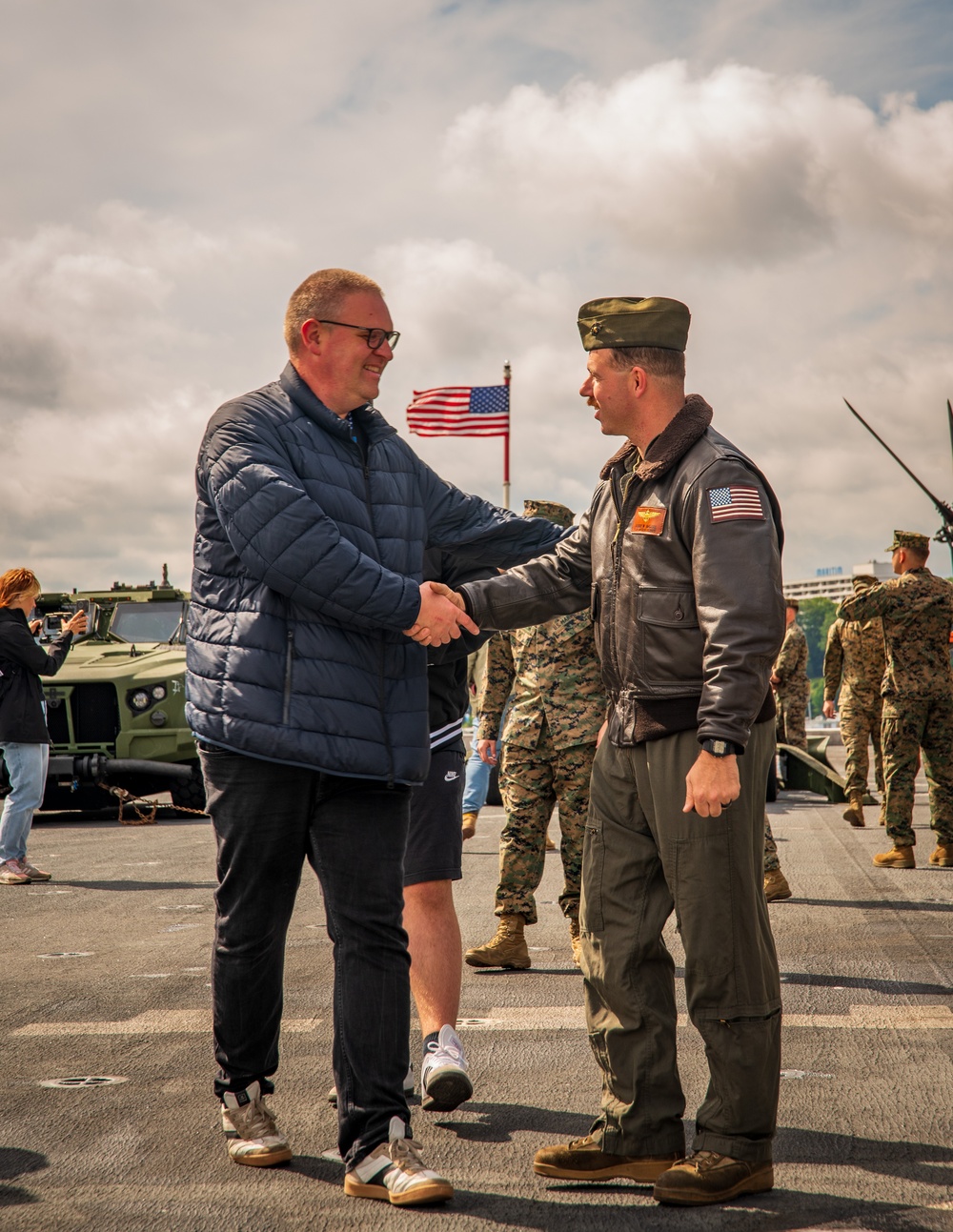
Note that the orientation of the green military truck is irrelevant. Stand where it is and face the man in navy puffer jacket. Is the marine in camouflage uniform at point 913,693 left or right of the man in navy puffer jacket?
left

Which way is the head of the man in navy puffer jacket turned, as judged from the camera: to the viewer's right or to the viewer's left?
to the viewer's right

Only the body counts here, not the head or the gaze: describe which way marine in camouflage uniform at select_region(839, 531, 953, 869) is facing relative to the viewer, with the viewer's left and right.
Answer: facing away from the viewer and to the left of the viewer

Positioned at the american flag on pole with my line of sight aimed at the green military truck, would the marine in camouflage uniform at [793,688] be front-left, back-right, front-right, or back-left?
front-left

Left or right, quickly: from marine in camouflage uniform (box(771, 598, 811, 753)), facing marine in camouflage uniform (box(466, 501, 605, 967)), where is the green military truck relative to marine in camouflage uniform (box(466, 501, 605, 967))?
right

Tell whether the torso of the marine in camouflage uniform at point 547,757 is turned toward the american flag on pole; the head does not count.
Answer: no

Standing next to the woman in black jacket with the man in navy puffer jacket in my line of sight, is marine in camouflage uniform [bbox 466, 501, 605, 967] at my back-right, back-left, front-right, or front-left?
front-left

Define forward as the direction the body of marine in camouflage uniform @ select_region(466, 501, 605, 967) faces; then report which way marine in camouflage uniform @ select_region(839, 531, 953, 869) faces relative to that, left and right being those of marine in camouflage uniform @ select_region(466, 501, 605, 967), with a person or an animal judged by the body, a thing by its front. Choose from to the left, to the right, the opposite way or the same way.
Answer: to the right

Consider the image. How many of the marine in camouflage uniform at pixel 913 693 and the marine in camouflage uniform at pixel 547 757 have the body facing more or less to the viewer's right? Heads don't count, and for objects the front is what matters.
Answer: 0

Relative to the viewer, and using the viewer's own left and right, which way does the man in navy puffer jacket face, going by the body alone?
facing the viewer and to the right of the viewer

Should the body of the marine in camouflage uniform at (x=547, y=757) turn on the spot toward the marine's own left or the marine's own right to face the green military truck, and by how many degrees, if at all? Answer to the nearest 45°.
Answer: approximately 90° to the marine's own right

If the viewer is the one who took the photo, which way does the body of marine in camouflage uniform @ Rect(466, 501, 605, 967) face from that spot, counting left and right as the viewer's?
facing the viewer and to the left of the viewer

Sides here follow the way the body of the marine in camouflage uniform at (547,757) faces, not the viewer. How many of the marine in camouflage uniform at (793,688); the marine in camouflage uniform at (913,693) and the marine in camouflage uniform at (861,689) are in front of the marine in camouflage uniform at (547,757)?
0
